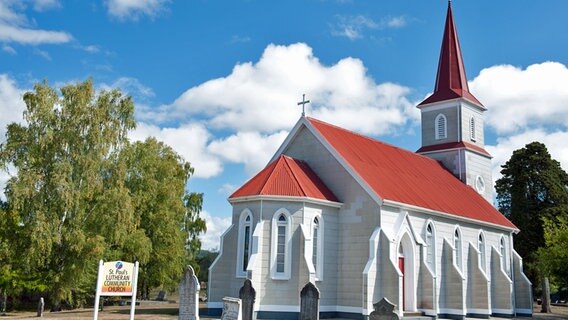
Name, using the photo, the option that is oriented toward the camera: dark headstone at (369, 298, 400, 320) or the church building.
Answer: the dark headstone

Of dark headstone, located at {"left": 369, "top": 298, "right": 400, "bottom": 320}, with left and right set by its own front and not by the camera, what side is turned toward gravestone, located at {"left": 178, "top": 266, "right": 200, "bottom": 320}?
right

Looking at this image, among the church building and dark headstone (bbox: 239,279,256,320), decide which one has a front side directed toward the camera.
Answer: the dark headstone

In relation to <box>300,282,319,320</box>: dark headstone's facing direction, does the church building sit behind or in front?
behind

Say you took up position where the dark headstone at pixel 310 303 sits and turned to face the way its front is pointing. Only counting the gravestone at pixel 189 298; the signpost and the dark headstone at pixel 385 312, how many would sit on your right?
2

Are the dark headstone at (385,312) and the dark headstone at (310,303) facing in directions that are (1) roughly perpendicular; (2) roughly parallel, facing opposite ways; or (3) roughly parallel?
roughly parallel

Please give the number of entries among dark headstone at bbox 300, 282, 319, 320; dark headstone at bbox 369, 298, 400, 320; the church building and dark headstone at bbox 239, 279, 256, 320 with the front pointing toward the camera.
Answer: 3

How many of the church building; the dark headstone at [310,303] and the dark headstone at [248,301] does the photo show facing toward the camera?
2

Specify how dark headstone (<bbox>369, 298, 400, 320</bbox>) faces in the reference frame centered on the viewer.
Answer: facing the viewer

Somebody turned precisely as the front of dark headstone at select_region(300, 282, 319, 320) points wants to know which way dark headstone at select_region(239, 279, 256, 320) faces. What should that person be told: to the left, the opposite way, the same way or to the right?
the same way

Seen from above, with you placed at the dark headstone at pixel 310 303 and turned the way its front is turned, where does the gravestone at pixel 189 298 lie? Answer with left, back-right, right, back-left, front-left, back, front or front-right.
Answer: right

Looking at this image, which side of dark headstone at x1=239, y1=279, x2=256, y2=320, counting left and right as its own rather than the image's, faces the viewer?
front
